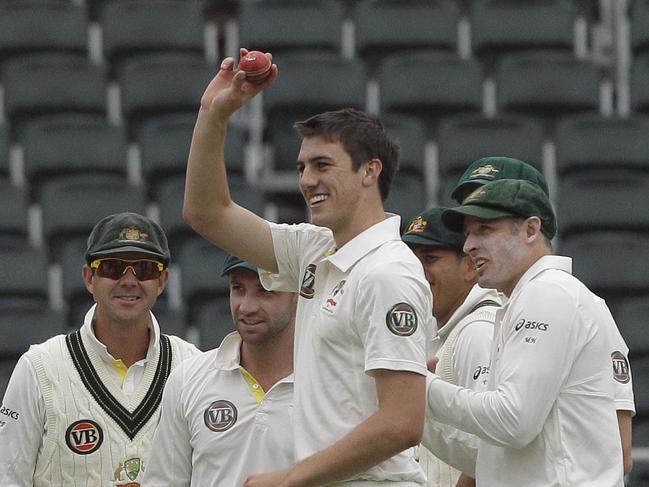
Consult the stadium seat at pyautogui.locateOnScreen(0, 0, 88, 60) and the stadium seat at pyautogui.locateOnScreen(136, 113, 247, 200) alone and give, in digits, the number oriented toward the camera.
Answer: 2

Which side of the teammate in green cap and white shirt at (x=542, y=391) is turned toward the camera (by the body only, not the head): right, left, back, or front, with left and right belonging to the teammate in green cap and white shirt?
left

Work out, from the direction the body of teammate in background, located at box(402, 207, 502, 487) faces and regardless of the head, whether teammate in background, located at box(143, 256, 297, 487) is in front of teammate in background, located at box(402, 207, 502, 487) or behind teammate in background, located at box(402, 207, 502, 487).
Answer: in front

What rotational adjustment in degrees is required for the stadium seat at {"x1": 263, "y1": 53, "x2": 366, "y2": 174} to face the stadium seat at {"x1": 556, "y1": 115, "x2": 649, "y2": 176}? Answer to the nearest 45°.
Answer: approximately 90° to its left

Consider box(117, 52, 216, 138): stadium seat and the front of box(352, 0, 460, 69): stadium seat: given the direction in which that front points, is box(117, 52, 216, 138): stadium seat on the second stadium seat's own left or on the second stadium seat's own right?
on the second stadium seat's own right

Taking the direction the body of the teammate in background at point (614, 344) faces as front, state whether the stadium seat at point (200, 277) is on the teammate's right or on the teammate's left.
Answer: on the teammate's right

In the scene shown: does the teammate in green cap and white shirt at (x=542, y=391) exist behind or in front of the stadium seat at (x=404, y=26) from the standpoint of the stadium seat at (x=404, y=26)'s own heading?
in front

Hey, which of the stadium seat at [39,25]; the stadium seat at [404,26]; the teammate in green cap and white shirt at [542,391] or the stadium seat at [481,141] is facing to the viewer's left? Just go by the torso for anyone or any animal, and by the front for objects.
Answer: the teammate in green cap and white shirt

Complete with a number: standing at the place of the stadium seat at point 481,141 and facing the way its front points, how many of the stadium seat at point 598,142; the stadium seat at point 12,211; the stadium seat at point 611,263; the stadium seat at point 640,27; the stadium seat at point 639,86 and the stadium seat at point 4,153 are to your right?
2

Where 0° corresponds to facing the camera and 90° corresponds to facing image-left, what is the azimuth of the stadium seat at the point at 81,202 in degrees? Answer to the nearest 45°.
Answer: approximately 0°

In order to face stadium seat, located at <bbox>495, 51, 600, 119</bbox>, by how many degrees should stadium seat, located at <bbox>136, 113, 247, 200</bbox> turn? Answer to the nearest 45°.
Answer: approximately 90° to its left

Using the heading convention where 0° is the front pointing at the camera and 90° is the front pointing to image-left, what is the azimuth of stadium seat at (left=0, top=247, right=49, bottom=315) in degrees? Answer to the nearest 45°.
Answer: approximately 0°

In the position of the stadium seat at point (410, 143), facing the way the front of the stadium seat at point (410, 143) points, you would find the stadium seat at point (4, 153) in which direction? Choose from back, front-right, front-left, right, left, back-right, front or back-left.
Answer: right
